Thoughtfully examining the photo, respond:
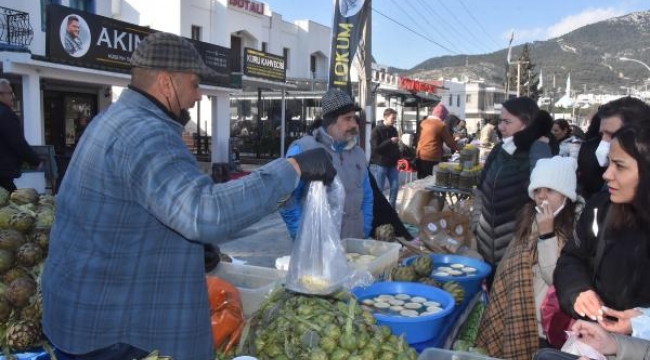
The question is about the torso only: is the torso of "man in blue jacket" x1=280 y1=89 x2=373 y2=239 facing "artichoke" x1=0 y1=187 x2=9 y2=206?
no

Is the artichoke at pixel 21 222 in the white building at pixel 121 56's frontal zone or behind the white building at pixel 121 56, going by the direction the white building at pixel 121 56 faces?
frontal zone

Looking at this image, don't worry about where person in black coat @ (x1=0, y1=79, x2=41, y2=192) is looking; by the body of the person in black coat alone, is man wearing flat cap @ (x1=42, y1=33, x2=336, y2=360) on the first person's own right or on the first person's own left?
on the first person's own right

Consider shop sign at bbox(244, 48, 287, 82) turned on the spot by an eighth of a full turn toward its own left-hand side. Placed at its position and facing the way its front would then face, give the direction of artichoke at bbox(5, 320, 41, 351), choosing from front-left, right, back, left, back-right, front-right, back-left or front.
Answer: right

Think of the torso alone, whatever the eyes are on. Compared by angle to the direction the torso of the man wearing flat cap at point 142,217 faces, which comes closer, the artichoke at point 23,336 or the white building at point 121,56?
the white building

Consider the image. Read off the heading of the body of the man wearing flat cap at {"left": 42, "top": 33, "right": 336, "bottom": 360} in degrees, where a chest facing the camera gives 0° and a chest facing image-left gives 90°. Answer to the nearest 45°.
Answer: approximately 225°

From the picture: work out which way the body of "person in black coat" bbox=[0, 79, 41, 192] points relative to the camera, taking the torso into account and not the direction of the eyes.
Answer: to the viewer's right

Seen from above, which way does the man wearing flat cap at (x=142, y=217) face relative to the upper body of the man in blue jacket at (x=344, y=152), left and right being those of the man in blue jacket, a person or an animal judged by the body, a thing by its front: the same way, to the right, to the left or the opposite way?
to the left

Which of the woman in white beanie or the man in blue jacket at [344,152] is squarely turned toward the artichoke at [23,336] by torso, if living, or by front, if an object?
the woman in white beanie

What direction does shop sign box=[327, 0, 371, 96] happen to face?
toward the camera

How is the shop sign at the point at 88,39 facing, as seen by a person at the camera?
facing the viewer and to the right of the viewer

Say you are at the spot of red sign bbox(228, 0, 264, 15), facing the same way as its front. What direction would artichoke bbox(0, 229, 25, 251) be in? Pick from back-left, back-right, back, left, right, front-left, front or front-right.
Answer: front-right

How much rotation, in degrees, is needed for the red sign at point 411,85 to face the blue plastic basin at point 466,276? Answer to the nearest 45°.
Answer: approximately 45° to its right

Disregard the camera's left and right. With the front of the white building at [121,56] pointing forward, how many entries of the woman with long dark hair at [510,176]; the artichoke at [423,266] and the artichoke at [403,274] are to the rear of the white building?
0

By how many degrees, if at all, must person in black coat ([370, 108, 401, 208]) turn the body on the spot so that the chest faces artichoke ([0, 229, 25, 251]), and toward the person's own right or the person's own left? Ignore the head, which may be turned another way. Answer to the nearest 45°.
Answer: approximately 45° to the person's own right

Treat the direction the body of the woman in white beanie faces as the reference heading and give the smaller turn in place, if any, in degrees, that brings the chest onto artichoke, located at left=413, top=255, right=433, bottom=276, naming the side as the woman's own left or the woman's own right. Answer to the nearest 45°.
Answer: approximately 45° to the woman's own right

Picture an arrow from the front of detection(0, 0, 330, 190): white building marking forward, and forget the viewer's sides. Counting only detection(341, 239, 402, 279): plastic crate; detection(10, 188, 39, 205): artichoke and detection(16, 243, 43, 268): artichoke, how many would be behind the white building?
0

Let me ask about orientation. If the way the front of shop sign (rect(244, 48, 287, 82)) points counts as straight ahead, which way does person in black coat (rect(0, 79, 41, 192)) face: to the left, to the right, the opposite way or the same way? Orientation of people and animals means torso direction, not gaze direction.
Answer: to the left
